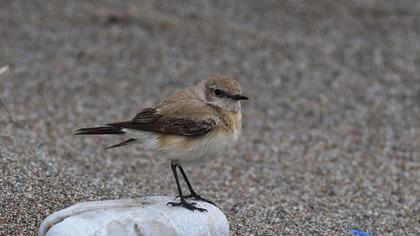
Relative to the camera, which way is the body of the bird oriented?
to the viewer's right
